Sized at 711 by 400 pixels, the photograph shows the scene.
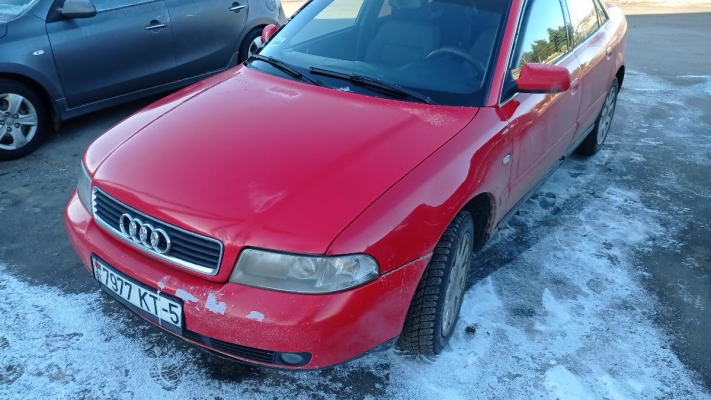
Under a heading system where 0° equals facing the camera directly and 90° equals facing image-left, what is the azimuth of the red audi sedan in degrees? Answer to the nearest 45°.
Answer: approximately 45°

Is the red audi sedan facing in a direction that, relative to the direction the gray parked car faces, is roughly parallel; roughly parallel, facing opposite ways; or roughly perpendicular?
roughly parallel

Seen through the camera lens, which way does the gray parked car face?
facing the viewer and to the left of the viewer

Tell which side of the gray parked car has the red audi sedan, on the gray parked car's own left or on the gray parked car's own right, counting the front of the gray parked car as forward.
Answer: on the gray parked car's own left

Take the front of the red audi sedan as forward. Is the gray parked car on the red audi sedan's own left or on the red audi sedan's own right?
on the red audi sedan's own right

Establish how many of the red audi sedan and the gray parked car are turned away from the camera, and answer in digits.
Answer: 0
